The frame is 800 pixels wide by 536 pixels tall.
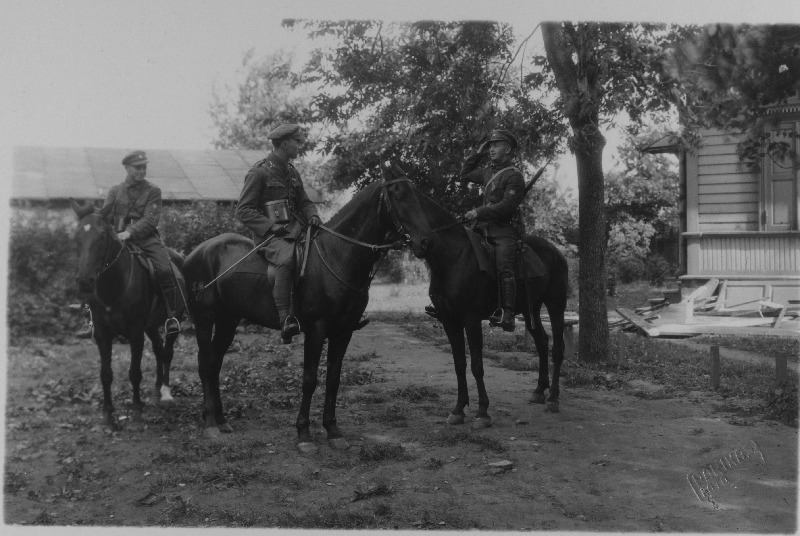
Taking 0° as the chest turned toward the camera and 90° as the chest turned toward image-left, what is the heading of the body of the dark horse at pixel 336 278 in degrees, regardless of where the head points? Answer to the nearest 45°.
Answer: approximately 315°

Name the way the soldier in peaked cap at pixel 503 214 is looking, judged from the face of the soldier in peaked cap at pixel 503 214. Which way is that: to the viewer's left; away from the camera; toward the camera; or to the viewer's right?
to the viewer's left

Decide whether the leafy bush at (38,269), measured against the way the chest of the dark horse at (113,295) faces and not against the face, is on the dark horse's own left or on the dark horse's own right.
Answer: on the dark horse's own right

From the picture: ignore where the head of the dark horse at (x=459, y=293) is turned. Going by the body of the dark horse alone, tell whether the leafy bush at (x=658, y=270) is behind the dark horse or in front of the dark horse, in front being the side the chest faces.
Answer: behind

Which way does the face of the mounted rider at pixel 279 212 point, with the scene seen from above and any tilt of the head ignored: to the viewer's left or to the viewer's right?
to the viewer's right

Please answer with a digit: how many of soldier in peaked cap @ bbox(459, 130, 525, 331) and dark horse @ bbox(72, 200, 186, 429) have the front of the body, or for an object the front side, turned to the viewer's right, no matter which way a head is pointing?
0

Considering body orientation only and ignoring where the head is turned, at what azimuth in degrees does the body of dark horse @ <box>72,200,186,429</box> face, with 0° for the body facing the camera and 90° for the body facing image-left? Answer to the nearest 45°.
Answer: approximately 45°

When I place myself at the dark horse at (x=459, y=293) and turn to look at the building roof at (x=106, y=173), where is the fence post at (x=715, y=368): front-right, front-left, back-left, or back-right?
back-right

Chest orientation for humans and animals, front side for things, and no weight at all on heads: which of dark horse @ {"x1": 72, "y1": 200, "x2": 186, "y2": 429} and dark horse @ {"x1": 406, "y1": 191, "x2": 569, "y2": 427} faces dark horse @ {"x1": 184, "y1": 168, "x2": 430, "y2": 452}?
dark horse @ {"x1": 406, "y1": 191, "x2": 569, "y2": 427}

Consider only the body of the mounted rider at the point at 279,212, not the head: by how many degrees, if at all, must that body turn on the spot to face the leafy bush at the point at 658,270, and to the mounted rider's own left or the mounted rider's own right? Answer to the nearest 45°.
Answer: approximately 90° to the mounted rider's own left

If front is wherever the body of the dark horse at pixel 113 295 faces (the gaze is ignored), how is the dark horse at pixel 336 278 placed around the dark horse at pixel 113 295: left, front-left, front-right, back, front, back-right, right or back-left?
left

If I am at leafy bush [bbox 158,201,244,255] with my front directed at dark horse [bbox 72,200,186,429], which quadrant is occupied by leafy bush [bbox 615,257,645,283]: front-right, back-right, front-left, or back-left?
back-left

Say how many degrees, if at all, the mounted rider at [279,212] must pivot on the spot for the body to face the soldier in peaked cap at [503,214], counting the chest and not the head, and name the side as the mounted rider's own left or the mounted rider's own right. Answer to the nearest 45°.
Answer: approximately 45° to the mounted rider's own left
